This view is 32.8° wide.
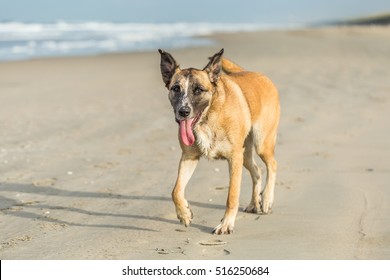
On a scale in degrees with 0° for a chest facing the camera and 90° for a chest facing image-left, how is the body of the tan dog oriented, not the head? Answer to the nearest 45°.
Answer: approximately 45°
